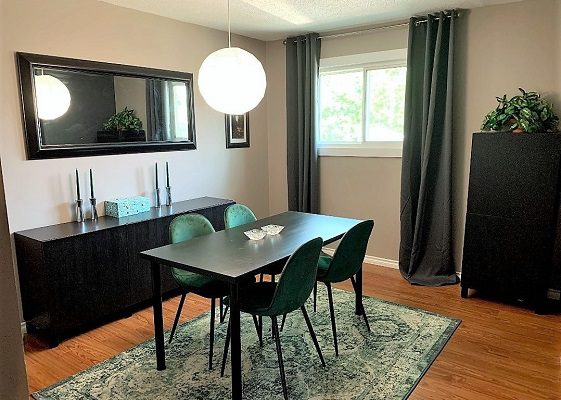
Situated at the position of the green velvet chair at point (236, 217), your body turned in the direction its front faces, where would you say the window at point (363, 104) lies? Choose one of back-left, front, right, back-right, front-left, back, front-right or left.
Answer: left

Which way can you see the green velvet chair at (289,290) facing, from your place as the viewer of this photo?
facing away from the viewer and to the left of the viewer

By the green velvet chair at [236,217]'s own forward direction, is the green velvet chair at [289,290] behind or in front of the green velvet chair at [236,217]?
in front

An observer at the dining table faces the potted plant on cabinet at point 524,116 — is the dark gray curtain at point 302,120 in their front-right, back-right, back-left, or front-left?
front-left

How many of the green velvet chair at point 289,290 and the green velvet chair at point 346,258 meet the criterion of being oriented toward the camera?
0

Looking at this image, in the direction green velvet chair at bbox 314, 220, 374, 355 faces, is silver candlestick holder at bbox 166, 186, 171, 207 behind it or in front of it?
in front

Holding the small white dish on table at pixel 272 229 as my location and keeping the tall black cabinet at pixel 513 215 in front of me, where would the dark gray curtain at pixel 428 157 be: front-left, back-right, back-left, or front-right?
front-left

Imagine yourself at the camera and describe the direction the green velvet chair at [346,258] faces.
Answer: facing away from the viewer and to the left of the viewer

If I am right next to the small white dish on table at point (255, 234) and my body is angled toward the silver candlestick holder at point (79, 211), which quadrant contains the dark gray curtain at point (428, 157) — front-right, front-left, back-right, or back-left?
back-right

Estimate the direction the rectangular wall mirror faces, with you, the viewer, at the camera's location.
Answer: facing the viewer and to the right of the viewer
